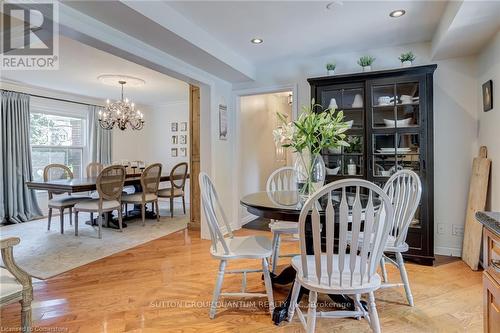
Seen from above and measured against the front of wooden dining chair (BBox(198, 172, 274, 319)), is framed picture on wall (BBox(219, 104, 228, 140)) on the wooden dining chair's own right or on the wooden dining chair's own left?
on the wooden dining chair's own left

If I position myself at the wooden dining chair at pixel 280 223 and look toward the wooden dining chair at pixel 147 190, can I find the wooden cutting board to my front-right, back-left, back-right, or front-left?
back-right

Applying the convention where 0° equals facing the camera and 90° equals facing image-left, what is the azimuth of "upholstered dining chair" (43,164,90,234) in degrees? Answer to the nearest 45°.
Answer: approximately 315°

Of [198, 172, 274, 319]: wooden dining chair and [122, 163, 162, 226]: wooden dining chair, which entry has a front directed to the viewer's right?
[198, 172, 274, 319]: wooden dining chair

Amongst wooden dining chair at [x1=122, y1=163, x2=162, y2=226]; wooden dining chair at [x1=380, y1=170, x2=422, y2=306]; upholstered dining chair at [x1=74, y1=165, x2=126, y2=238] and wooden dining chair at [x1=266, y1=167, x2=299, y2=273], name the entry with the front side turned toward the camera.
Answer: wooden dining chair at [x1=266, y1=167, x2=299, y2=273]

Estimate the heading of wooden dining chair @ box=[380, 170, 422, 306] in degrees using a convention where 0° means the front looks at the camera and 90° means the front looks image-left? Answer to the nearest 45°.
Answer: approximately 135°

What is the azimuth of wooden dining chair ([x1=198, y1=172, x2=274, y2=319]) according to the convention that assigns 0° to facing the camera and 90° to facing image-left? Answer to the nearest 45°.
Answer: approximately 270°

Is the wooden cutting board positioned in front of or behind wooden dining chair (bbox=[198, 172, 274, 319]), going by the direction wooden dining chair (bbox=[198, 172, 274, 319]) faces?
in front

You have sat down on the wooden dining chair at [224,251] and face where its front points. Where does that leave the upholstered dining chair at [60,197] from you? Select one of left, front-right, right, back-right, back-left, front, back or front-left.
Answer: back-left

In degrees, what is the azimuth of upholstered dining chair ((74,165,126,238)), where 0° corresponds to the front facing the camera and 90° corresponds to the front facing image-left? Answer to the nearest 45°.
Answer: approximately 135°

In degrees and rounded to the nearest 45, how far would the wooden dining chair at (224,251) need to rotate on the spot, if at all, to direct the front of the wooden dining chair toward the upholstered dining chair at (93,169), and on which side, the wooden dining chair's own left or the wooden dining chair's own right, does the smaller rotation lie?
approximately 135° to the wooden dining chair's own left
